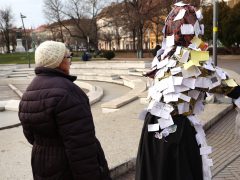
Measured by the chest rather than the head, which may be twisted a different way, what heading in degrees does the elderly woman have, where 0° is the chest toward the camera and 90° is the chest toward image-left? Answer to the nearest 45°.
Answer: approximately 225°

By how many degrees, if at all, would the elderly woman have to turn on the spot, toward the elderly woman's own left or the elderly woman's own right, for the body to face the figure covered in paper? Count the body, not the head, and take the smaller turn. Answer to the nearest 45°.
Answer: approximately 45° to the elderly woman's own right
